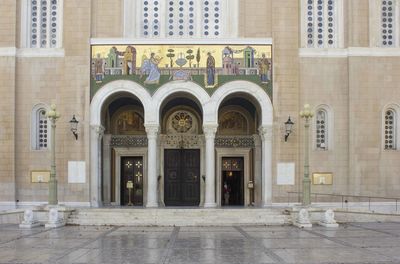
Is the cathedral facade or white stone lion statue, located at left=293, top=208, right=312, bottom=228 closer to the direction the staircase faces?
the white stone lion statue

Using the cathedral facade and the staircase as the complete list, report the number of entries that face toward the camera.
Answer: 2

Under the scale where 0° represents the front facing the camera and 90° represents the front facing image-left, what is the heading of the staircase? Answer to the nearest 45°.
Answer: approximately 0°

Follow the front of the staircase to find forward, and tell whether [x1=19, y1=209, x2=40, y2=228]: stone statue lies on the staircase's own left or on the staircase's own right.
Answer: on the staircase's own right
